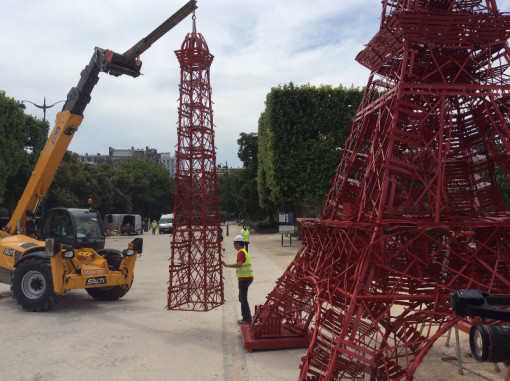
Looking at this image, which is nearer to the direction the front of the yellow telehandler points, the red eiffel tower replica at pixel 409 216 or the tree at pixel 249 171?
the red eiffel tower replica

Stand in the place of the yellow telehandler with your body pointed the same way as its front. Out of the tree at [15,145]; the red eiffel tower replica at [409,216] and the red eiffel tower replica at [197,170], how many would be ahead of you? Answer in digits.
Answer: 2

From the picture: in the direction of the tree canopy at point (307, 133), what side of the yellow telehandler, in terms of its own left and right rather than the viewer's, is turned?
left

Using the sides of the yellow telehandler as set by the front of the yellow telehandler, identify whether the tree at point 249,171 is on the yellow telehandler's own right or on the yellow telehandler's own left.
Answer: on the yellow telehandler's own left

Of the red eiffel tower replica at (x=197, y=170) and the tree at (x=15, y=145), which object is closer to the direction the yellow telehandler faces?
the red eiffel tower replica

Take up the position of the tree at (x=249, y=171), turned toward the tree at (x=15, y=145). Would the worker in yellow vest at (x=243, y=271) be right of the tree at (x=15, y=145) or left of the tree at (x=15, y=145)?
left

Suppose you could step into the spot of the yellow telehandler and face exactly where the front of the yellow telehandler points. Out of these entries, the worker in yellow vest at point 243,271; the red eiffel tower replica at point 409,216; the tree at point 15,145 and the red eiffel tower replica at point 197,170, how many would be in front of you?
3

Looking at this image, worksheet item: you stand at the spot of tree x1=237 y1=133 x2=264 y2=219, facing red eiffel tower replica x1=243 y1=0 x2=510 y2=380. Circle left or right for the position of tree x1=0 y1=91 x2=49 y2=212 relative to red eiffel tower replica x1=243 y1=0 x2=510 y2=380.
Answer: right

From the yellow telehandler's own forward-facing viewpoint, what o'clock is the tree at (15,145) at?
The tree is roughly at 7 o'clock from the yellow telehandler.

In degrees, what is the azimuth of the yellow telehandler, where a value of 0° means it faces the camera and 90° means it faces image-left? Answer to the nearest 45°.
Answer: approximately 315°
